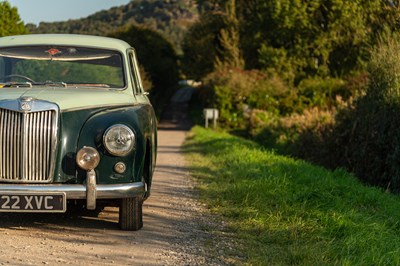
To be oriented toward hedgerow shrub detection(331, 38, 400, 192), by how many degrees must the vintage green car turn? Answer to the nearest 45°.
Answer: approximately 135° to its left

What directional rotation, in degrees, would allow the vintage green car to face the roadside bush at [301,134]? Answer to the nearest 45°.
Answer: approximately 135° to its left

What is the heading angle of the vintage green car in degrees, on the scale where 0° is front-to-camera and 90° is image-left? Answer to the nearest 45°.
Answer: approximately 0°

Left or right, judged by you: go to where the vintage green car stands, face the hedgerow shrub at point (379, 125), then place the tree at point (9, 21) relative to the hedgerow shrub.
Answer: left

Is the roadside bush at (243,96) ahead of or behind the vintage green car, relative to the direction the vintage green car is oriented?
behind

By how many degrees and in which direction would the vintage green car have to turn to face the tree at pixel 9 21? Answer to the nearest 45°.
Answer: approximately 180°

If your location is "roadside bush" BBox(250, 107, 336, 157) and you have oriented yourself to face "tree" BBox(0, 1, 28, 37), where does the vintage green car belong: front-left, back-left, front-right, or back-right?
back-left
